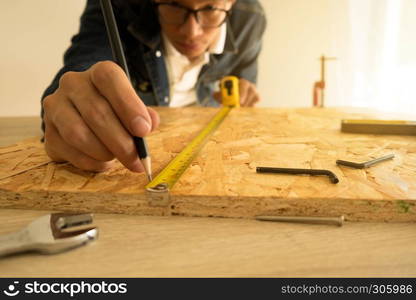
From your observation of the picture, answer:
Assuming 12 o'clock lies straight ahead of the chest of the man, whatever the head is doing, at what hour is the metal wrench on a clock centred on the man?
The metal wrench is roughly at 12 o'clock from the man.

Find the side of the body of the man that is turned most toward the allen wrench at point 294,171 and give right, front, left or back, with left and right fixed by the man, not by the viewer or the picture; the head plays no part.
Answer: front

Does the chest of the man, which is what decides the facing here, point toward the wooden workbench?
yes

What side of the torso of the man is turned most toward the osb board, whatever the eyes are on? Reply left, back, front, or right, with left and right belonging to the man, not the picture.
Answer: front

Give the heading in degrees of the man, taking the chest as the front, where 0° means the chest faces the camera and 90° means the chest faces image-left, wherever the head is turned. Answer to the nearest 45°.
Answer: approximately 0°

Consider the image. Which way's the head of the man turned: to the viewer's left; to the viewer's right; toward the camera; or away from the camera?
toward the camera

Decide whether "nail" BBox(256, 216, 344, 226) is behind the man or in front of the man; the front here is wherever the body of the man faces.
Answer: in front
